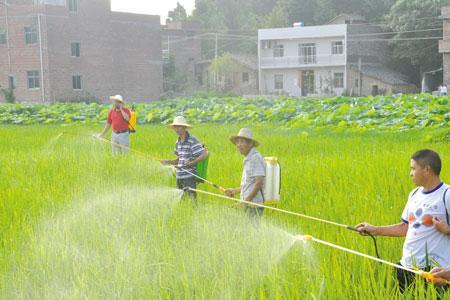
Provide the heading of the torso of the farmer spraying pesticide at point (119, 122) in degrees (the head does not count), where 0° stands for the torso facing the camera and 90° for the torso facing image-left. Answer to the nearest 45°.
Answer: approximately 45°

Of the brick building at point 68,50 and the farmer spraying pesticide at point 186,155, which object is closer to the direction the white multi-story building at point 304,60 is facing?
the farmer spraying pesticide

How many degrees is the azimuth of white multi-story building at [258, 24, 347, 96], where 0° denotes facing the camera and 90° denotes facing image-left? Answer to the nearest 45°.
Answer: approximately 0°

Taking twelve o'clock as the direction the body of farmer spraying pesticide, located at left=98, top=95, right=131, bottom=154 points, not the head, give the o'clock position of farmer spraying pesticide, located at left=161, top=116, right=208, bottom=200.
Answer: farmer spraying pesticide, located at left=161, top=116, right=208, bottom=200 is roughly at 10 o'clock from farmer spraying pesticide, located at left=98, top=95, right=131, bottom=154.

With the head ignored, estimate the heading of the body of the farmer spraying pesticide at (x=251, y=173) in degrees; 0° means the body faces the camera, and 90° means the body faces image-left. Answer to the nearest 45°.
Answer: approximately 45°

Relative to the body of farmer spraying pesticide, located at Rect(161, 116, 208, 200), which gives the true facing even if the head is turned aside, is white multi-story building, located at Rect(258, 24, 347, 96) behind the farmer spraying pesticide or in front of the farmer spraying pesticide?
behind

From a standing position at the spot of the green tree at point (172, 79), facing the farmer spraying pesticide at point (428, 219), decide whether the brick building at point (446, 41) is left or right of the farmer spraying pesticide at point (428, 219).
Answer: left
